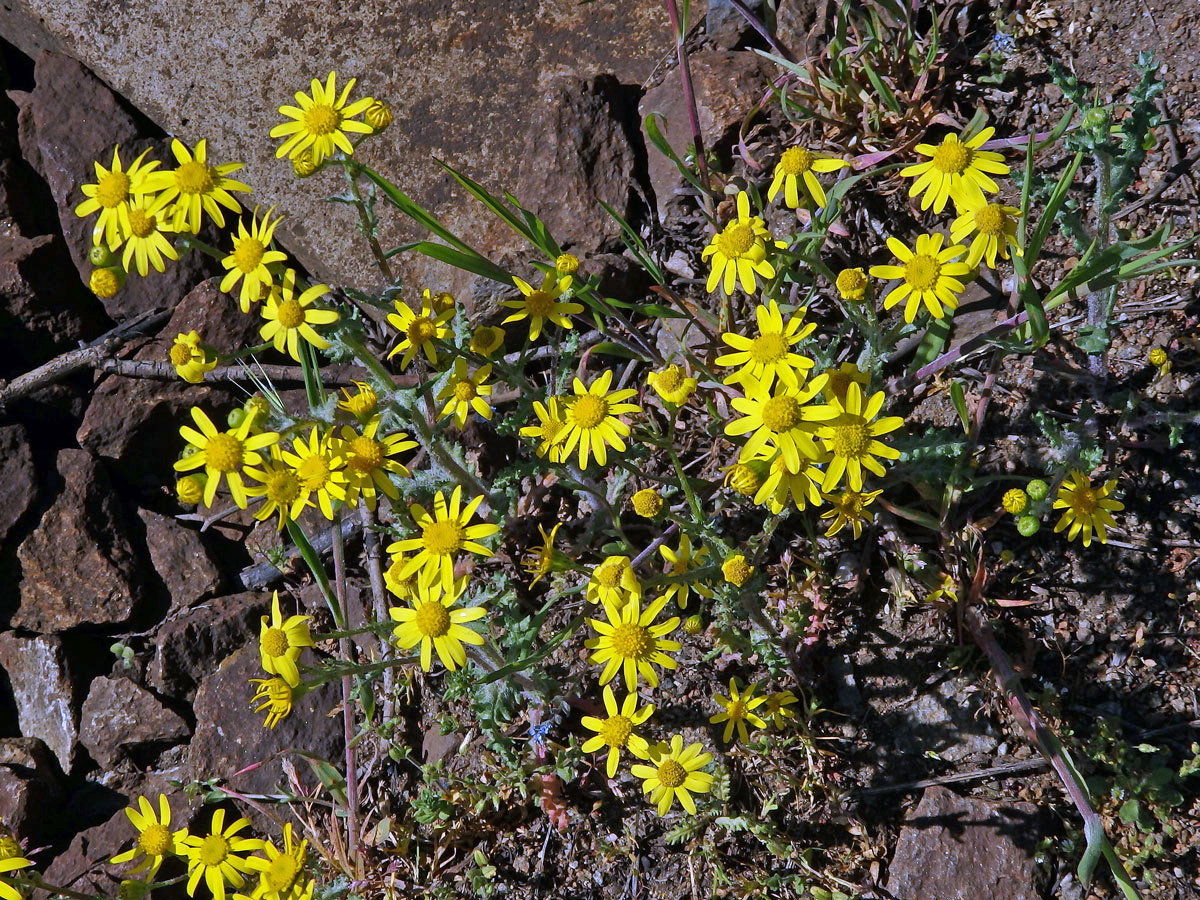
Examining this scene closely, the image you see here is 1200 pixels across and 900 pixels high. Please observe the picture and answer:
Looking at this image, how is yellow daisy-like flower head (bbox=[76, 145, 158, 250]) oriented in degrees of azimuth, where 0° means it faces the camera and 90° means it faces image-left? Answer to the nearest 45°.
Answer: approximately 0°

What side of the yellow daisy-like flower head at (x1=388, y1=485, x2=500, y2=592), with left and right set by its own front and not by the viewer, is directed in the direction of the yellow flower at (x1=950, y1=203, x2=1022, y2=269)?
left
